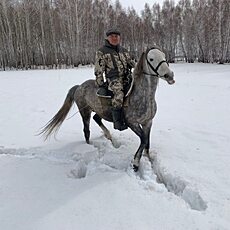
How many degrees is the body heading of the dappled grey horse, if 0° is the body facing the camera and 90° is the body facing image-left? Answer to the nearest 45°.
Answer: approximately 315°

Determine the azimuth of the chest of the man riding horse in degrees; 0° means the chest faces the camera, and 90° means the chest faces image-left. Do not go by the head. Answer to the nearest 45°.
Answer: approximately 315°
